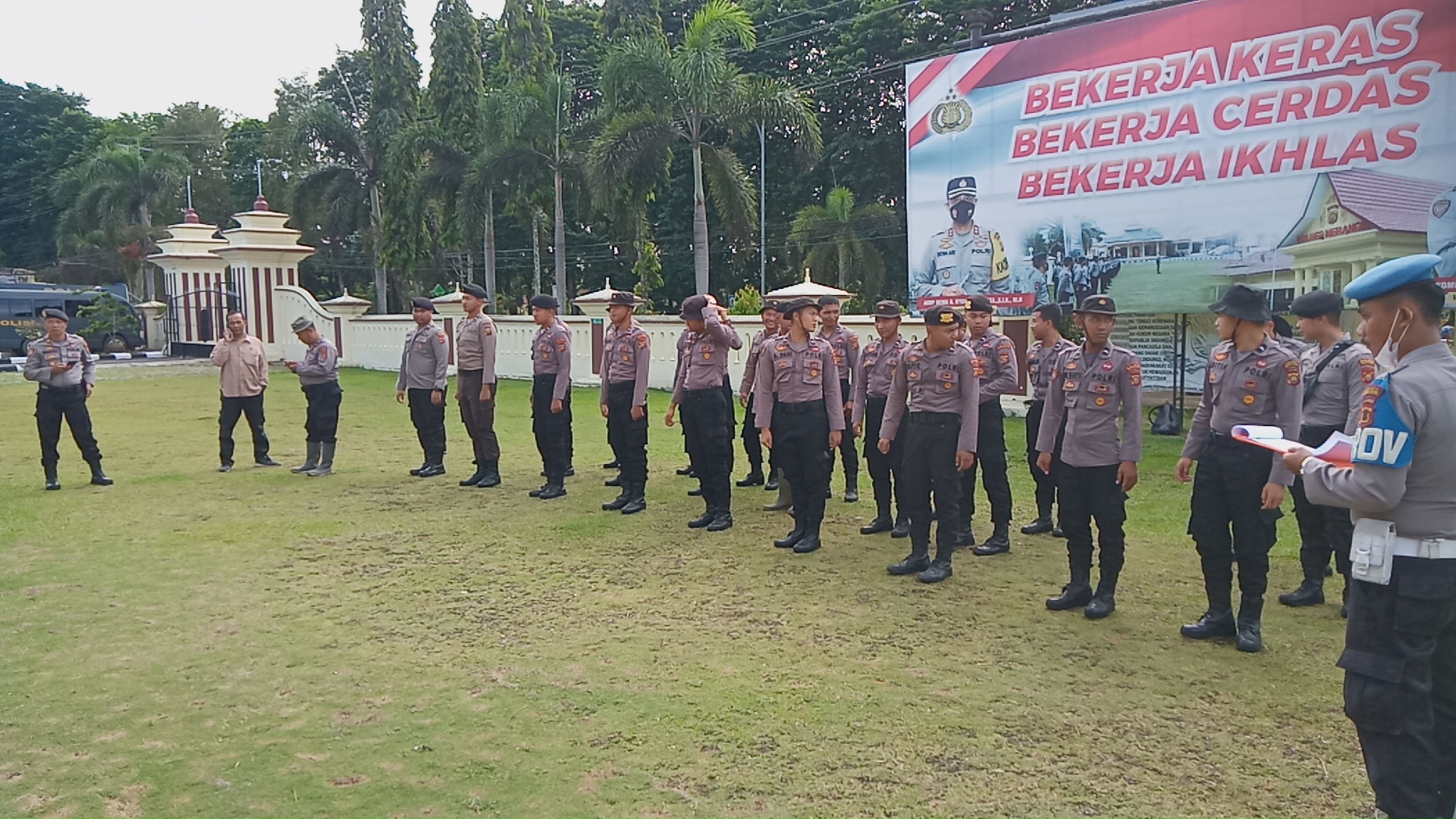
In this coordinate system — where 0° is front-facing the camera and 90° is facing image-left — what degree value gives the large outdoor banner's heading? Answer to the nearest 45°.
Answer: approximately 45°

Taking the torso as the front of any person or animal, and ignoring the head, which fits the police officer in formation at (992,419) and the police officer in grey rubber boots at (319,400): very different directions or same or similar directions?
same or similar directions

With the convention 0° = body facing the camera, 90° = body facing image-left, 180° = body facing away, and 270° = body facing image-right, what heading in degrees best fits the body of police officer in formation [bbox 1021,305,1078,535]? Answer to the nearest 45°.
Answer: approximately 45°

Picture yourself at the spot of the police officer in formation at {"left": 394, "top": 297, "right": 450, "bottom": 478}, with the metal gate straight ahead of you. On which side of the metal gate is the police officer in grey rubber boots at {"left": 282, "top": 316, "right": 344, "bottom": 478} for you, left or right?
left

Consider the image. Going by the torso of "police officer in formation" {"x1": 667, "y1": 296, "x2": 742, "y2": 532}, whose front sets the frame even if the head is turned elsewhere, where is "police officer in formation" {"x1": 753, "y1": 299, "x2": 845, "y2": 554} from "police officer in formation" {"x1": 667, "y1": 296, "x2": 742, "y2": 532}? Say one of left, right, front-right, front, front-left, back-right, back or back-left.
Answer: left

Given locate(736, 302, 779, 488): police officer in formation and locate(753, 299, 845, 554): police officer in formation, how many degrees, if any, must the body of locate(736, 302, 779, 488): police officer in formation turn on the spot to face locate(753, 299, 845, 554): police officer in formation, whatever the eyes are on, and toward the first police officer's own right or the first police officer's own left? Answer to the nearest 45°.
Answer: approximately 45° to the first police officer's own left

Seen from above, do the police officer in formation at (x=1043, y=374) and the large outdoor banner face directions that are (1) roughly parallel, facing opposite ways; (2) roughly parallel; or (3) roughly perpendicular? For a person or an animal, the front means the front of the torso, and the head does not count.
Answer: roughly parallel

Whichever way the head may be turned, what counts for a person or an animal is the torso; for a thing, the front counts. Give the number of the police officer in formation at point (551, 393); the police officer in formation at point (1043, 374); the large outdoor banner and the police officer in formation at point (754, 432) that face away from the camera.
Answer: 0

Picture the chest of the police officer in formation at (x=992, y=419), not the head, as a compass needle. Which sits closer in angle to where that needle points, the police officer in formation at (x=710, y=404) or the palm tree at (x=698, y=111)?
the police officer in formation

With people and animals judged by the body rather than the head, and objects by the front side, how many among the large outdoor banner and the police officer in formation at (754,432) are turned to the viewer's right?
0

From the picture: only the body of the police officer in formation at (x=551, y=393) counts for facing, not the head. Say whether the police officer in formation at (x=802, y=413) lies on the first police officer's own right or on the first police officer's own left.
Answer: on the first police officer's own left

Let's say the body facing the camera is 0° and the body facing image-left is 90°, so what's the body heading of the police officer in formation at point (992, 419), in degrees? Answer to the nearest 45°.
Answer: approximately 45°

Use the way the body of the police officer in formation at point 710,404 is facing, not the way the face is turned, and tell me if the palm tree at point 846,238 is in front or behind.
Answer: behind

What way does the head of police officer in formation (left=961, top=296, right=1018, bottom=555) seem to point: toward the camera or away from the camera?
toward the camera
